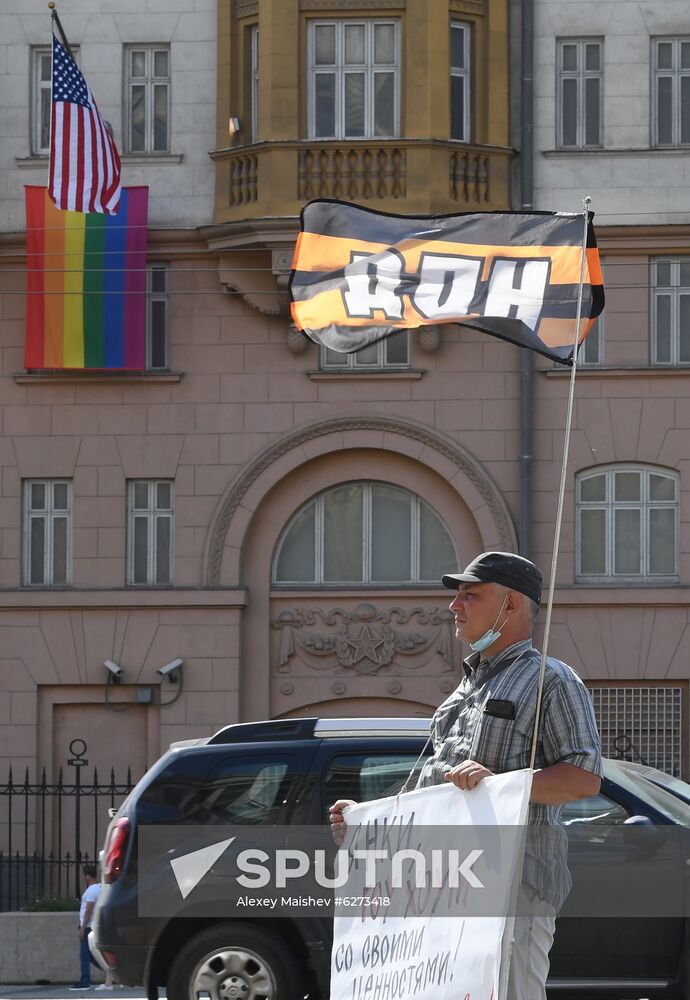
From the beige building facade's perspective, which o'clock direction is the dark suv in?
The dark suv is roughly at 12 o'clock from the beige building facade.

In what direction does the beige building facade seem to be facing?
toward the camera

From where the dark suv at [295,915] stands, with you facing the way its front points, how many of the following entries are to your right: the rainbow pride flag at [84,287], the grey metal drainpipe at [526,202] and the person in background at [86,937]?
0

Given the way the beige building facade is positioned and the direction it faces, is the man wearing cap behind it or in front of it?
in front

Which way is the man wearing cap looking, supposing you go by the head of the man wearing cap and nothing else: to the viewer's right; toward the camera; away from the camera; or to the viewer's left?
to the viewer's left

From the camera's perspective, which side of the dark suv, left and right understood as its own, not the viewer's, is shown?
right

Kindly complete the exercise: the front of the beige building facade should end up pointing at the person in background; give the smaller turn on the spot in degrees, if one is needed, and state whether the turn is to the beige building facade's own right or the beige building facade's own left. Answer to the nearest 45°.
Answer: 0° — it already faces them
